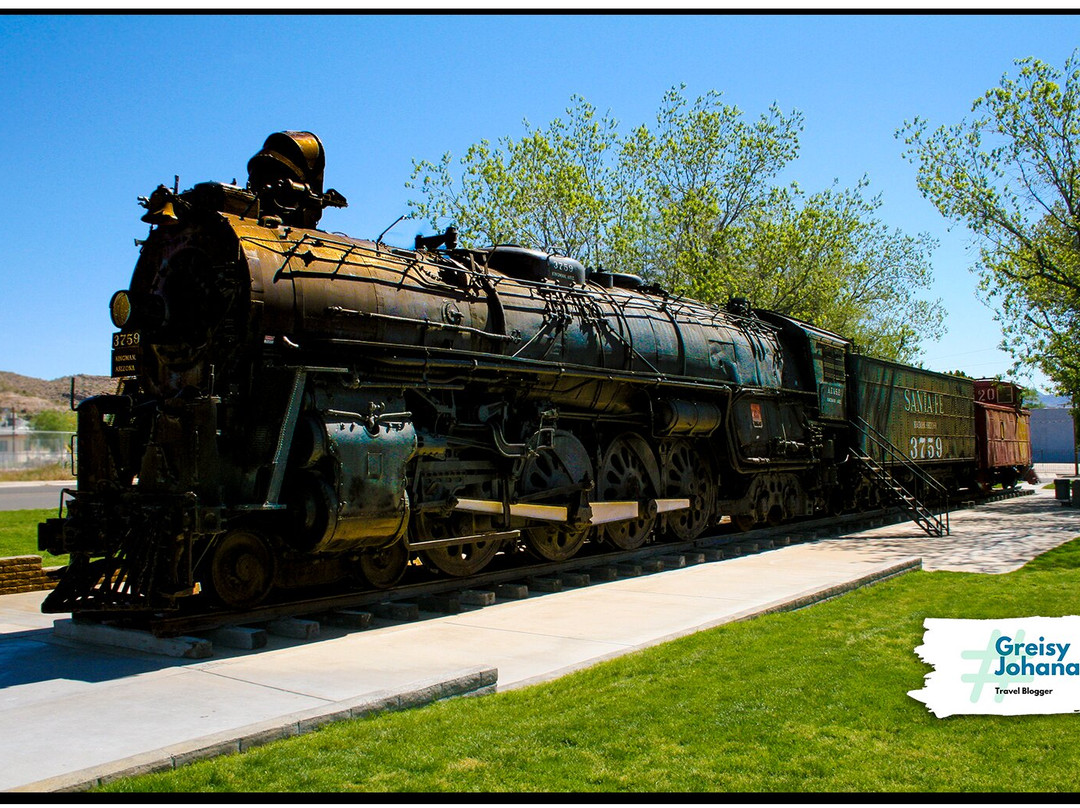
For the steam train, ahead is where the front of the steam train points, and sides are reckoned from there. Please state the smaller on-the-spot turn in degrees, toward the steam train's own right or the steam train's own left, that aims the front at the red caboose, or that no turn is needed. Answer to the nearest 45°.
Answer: approximately 180°

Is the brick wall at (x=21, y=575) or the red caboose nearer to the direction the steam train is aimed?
the brick wall

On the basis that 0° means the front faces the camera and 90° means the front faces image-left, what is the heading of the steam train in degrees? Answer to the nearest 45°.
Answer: approximately 45°
